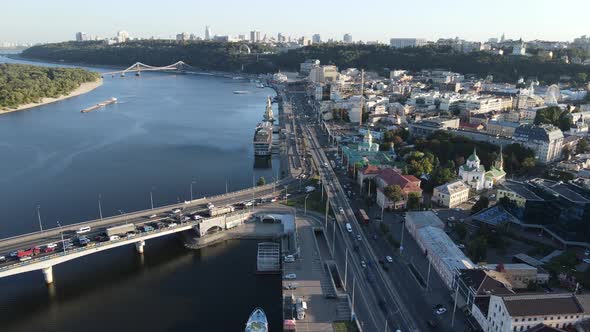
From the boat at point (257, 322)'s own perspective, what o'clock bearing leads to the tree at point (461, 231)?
The tree is roughly at 2 o'clock from the boat.

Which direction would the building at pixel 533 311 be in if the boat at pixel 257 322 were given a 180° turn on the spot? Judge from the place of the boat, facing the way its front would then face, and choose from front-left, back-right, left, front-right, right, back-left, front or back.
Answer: left

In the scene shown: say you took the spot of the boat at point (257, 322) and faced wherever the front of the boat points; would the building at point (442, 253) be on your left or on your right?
on your right

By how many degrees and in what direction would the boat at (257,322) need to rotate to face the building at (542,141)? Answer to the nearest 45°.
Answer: approximately 45° to its right

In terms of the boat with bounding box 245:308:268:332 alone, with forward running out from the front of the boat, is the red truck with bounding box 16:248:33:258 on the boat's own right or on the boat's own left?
on the boat's own left

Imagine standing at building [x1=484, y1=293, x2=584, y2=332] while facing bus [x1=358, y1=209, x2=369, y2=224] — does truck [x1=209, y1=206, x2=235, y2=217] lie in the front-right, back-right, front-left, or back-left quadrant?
front-left

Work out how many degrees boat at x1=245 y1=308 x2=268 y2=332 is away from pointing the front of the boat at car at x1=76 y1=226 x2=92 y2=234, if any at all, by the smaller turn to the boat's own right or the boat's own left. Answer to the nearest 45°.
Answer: approximately 45° to the boat's own left

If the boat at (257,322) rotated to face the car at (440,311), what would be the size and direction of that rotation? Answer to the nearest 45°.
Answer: approximately 90° to its right

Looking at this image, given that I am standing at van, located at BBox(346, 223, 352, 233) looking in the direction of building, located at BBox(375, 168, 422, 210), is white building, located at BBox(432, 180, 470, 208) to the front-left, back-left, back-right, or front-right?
front-right

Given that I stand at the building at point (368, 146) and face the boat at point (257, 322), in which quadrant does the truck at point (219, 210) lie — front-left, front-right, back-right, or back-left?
front-right

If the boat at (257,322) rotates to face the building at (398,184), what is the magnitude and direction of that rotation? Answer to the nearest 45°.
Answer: approximately 45° to its right

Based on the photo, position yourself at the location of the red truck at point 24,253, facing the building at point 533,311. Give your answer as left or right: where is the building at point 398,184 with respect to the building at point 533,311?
left

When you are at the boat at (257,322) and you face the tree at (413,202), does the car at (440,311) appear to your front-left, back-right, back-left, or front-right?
front-right

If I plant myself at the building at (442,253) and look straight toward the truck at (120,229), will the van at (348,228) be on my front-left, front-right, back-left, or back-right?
front-right

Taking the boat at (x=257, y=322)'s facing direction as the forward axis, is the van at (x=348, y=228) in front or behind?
in front

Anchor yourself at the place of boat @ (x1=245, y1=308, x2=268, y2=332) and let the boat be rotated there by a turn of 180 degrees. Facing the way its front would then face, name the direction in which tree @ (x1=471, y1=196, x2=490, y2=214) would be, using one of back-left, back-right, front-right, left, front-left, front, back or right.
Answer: back-left

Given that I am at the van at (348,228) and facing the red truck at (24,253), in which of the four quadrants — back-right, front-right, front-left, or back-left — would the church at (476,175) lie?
back-right

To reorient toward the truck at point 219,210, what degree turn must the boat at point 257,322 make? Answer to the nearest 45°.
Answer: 0° — it already faces it

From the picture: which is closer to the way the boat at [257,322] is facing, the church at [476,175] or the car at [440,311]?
the church

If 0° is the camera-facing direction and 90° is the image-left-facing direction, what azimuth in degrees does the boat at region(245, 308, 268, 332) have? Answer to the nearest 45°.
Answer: approximately 180°

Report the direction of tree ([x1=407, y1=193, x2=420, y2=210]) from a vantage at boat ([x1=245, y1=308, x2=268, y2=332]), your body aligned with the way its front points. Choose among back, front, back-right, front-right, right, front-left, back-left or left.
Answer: front-right

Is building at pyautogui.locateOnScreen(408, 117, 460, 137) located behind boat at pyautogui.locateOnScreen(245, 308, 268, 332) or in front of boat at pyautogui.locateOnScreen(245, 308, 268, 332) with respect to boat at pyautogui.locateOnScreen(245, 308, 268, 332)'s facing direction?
in front
